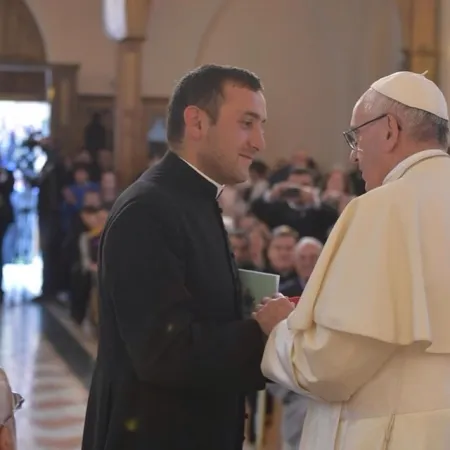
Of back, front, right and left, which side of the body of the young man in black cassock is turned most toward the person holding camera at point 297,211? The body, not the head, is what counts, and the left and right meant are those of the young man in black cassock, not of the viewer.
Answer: left

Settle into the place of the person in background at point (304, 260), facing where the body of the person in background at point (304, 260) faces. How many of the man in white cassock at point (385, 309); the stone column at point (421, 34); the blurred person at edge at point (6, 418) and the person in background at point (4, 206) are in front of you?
2

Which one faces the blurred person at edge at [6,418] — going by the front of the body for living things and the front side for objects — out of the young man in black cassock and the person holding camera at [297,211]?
the person holding camera

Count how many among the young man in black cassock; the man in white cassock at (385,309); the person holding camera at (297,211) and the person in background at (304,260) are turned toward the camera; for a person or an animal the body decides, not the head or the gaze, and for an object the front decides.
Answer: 2

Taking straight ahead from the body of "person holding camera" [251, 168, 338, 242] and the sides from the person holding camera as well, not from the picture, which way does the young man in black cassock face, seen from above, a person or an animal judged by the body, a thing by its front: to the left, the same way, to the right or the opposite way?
to the left

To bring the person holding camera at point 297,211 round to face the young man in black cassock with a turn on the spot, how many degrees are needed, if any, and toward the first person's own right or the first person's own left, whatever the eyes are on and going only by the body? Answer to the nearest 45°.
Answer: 0° — they already face them

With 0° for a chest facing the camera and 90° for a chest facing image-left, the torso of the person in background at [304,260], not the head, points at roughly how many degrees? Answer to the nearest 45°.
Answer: approximately 0°

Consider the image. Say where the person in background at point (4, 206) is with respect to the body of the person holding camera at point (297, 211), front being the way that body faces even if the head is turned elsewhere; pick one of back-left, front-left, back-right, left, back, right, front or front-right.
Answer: back-right

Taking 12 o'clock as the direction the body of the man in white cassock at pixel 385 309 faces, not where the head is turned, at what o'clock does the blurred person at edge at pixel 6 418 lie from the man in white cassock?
The blurred person at edge is roughly at 11 o'clock from the man in white cassock.

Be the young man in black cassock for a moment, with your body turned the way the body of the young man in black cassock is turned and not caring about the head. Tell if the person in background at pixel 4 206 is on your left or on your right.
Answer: on your left

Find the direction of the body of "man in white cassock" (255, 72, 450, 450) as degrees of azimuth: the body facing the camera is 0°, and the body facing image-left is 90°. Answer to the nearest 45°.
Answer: approximately 135°

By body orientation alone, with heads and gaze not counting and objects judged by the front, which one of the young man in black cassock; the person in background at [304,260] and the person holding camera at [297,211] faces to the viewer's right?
the young man in black cassock

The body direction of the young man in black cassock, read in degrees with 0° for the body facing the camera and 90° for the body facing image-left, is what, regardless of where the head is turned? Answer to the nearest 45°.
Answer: approximately 270°

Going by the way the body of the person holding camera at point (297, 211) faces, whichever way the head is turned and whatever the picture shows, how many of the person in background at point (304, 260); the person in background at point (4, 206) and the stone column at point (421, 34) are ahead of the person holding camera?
1
